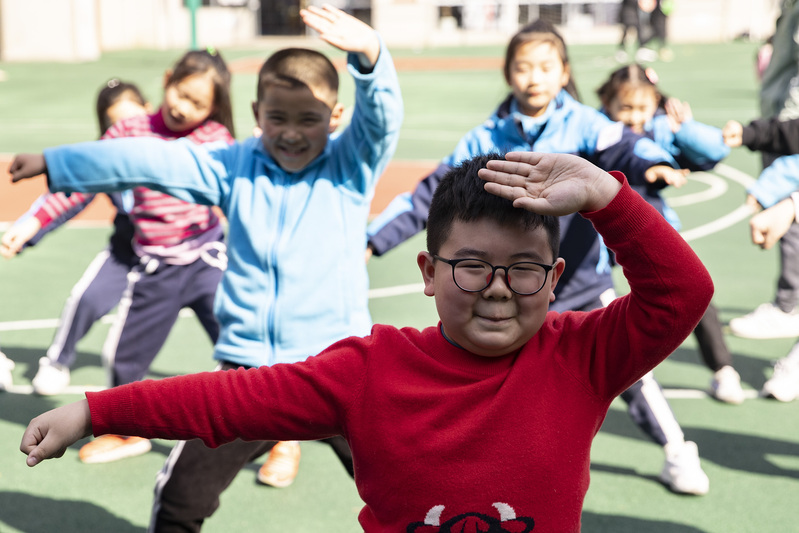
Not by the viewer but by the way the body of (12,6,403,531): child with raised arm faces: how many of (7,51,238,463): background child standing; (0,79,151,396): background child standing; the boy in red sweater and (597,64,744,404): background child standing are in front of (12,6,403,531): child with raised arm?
1

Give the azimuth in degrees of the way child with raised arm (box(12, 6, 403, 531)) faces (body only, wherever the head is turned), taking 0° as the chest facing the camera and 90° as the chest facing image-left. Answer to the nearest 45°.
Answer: approximately 0°

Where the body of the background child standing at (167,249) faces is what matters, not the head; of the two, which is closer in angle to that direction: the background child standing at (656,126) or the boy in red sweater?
the boy in red sweater

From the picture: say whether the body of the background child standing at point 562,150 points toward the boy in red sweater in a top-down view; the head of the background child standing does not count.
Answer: yes

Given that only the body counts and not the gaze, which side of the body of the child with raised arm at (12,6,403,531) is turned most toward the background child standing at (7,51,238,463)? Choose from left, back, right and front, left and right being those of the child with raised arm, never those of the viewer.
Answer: back

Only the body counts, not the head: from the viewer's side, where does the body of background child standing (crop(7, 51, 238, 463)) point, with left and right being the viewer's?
facing the viewer

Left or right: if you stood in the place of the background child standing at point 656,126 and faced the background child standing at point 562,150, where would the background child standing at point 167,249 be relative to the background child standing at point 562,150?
right

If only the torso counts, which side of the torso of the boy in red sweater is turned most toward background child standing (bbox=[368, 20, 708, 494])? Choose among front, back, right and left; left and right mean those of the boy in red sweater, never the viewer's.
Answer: back

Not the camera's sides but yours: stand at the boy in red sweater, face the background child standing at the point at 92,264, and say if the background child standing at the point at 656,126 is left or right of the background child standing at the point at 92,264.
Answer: right

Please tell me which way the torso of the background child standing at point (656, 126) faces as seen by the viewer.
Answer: toward the camera

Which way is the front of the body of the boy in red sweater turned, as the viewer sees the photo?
toward the camera

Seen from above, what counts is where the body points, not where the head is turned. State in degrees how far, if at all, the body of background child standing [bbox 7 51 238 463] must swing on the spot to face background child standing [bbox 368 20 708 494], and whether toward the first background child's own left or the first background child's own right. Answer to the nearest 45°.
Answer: approximately 45° to the first background child's own left
